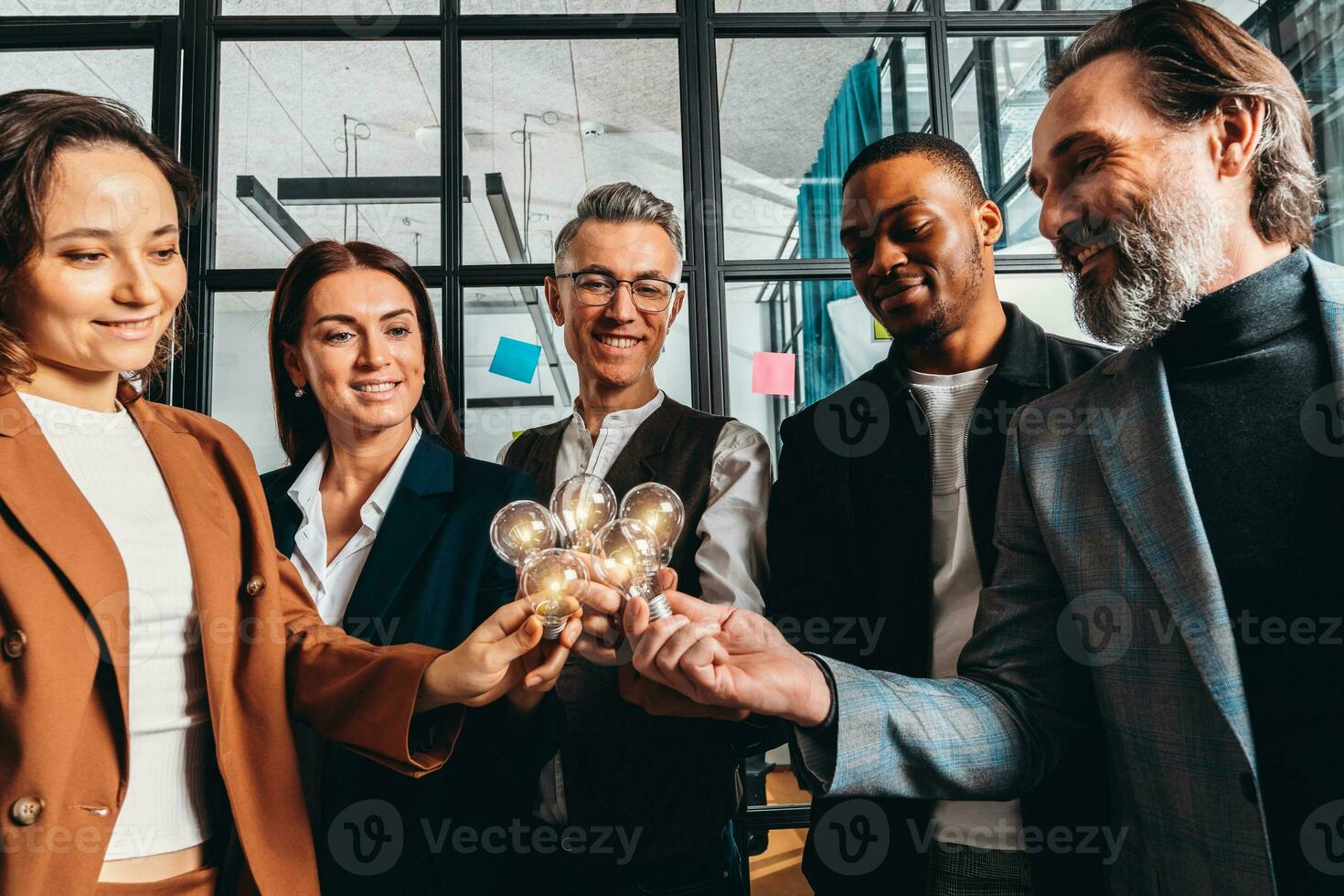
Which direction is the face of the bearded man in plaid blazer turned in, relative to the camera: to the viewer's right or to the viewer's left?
to the viewer's left

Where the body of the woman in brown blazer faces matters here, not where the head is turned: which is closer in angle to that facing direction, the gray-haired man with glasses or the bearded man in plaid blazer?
the bearded man in plaid blazer

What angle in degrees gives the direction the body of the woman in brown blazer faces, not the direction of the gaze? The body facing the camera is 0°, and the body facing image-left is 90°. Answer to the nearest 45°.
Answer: approximately 315°

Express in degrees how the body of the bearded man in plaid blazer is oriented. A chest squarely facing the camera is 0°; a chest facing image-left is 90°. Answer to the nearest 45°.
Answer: approximately 45°

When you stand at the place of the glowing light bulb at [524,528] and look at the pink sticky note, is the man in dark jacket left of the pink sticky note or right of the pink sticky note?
right
